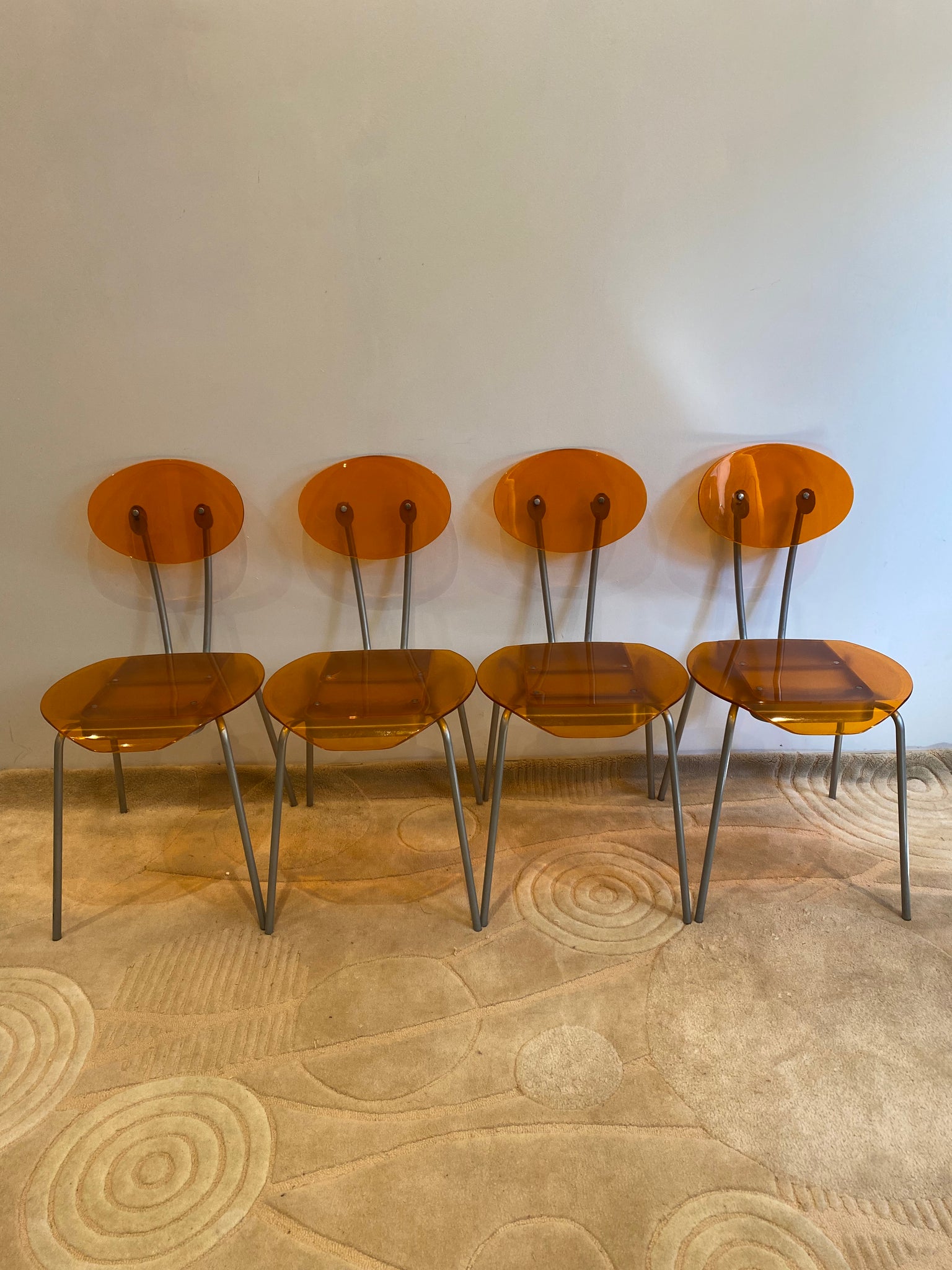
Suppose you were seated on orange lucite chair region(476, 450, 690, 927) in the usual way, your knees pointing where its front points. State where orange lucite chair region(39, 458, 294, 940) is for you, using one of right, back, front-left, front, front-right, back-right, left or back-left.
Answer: right

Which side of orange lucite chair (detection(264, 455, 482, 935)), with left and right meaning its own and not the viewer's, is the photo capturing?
front

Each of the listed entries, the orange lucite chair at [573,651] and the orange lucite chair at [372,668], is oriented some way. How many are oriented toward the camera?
2

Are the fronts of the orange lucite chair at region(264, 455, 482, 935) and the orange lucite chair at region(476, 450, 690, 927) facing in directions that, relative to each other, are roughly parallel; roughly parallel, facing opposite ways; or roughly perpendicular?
roughly parallel

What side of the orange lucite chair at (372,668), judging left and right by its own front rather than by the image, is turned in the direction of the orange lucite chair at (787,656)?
left

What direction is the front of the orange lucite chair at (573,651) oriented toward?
toward the camera
